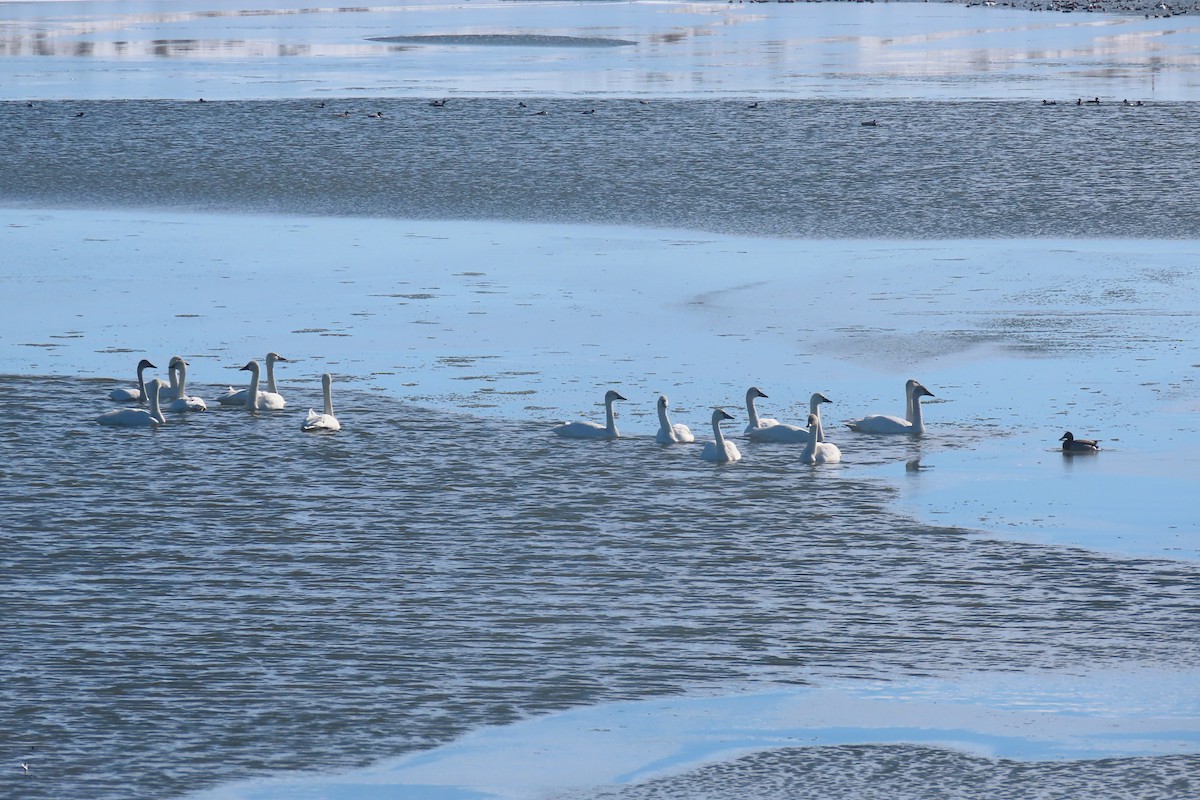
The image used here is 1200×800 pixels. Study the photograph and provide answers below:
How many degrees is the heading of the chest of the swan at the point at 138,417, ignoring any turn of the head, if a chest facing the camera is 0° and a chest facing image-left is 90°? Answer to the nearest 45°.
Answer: approximately 270°

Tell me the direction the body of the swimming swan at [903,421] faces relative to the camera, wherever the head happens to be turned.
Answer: to the viewer's right

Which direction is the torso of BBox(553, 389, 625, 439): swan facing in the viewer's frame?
to the viewer's right

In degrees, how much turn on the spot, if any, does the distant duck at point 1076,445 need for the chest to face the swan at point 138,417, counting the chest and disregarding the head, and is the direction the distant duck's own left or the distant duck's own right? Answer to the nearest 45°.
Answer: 0° — it already faces it

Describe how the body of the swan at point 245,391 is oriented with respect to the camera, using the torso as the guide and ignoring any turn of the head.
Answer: to the viewer's right

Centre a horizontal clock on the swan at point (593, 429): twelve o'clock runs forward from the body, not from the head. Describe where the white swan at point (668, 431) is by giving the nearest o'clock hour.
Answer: The white swan is roughly at 12 o'clock from the swan.

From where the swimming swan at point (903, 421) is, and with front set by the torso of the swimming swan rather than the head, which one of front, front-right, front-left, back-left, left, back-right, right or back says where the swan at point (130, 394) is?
back

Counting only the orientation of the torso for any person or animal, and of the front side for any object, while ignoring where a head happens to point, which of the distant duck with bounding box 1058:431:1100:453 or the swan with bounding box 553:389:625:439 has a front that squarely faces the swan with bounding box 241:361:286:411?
the distant duck

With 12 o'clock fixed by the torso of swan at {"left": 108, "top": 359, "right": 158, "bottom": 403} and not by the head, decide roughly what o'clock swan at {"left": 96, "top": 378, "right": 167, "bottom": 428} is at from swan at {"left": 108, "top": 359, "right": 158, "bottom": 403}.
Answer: swan at {"left": 96, "top": 378, "right": 167, "bottom": 428} is roughly at 3 o'clock from swan at {"left": 108, "top": 359, "right": 158, "bottom": 403}.
